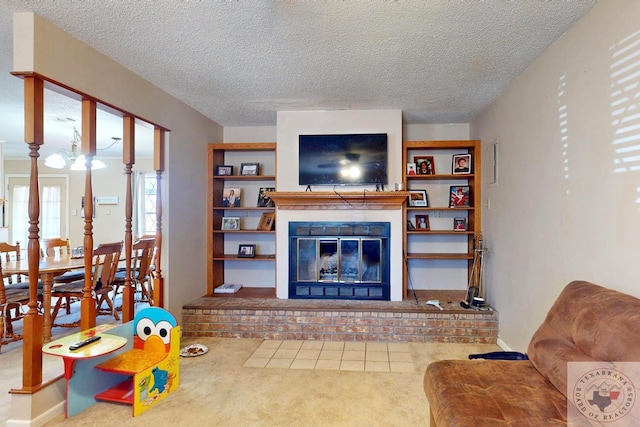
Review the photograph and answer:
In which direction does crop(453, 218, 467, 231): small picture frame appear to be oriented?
toward the camera

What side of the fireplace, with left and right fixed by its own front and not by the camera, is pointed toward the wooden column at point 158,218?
right

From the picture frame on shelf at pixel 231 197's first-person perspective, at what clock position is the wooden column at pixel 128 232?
The wooden column is roughly at 1 o'clock from the picture frame on shelf.

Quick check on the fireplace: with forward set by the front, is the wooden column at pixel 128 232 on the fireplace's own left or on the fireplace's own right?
on the fireplace's own right

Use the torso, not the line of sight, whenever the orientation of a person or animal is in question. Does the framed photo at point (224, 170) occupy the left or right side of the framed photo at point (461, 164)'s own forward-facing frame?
on its right

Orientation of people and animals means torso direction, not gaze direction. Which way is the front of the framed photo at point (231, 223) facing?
toward the camera

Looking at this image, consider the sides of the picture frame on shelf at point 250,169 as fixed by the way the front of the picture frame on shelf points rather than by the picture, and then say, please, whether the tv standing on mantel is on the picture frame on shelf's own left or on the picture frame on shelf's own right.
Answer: on the picture frame on shelf's own left

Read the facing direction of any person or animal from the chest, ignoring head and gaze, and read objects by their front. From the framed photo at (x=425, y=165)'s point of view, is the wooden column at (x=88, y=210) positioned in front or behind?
in front

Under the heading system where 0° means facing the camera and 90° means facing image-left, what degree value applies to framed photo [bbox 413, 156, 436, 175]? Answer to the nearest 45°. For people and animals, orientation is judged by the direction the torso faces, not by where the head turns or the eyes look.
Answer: approximately 0°

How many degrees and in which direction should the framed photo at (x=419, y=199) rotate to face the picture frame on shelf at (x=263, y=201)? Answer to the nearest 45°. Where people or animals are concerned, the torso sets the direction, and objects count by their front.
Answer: approximately 90° to its right

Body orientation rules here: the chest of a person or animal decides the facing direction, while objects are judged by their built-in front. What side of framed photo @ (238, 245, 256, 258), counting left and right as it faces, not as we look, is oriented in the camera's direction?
front

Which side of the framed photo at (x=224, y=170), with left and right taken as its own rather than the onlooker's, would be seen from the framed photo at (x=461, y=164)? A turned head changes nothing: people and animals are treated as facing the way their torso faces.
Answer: left

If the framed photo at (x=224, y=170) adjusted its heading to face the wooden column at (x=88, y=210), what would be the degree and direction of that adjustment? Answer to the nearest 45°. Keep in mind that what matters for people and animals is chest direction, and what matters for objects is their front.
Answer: approximately 45° to its right
